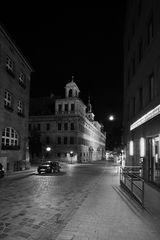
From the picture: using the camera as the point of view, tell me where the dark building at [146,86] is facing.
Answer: facing to the left of the viewer

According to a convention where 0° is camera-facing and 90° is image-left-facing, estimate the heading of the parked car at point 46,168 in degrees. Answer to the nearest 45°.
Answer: approximately 45°

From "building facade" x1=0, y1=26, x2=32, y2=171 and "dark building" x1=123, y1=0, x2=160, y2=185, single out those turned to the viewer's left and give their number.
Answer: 1

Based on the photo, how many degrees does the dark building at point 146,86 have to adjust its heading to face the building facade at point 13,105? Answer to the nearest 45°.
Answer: approximately 45° to its right

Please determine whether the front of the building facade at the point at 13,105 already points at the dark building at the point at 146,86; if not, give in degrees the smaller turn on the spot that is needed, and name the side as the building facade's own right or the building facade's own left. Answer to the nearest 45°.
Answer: approximately 45° to the building facade's own right

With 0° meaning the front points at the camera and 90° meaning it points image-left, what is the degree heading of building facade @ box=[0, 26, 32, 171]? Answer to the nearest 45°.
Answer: approximately 270°

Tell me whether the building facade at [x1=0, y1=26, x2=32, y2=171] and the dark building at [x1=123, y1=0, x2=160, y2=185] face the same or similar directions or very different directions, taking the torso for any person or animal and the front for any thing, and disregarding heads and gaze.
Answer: very different directions
